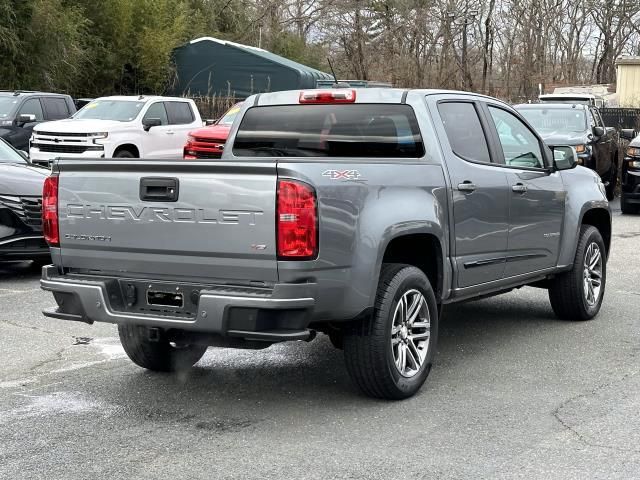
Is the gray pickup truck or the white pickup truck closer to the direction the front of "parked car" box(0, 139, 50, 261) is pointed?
the gray pickup truck

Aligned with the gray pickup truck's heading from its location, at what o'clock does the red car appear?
The red car is roughly at 10 o'clock from the gray pickup truck.

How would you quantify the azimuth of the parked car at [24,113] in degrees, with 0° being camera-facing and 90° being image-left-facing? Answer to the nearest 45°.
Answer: approximately 45°

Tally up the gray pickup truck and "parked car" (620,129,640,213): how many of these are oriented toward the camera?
1

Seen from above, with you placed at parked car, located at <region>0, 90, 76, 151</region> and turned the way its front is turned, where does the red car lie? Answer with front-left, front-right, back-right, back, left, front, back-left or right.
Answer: left

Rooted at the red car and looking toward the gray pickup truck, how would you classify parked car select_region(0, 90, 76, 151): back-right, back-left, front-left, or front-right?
back-right

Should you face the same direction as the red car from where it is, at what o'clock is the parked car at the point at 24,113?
The parked car is roughly at 3 o'clock from the red car.

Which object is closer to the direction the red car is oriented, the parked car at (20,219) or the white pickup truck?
the parked car

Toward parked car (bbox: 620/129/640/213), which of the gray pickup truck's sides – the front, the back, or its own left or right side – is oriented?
front

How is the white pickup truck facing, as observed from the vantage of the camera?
facing the viewer and to the left of the viewer

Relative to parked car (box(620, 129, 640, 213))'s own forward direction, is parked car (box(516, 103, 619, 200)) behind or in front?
behind

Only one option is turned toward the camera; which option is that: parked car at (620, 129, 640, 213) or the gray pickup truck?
the parked car

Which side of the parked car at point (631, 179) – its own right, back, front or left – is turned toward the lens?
front

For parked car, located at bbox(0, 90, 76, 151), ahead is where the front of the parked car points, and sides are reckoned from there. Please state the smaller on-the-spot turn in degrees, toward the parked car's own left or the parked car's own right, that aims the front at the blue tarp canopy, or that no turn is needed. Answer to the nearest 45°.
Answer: approximately 180°

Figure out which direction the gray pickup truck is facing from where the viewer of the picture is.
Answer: facing away from the viewer and to the right of the viewer
